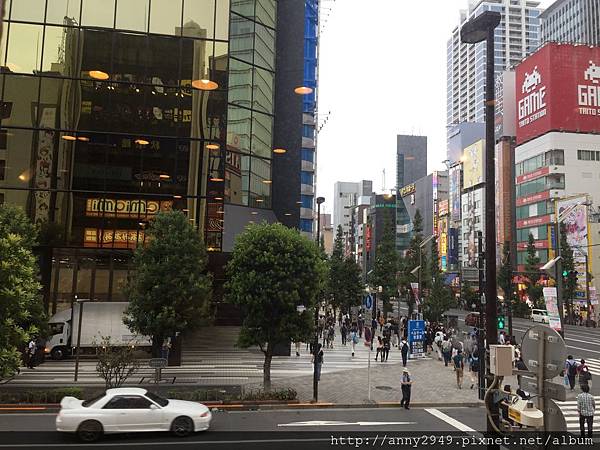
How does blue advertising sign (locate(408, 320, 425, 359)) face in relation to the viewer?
toward the camera

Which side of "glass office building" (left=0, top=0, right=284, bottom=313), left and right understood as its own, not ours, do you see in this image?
front

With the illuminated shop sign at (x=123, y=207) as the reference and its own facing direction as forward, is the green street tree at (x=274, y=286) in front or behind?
in front

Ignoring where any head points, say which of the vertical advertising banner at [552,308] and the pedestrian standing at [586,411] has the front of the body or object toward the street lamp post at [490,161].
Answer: the vertical advertising banner

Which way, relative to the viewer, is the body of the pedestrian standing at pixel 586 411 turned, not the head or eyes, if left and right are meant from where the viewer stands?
facing away from the viewer

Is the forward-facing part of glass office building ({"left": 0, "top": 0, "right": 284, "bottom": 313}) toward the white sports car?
yes

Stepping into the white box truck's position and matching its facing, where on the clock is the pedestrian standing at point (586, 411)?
The pedestrian standing is roughly at 8 o'clock from the white box truck.

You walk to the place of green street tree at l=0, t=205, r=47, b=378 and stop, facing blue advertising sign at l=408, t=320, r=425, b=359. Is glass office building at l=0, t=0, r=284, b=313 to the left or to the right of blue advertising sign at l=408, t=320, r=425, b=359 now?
left

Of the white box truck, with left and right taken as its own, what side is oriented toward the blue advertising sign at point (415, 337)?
back
